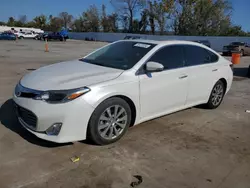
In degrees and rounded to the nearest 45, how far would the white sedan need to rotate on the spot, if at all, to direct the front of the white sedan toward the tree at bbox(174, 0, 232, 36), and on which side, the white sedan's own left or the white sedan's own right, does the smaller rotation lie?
approximately 135° to the white sedan's own right

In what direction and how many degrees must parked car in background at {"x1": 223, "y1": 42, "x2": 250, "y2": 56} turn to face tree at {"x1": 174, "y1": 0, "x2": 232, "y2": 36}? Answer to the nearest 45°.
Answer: approximately 135° to its right

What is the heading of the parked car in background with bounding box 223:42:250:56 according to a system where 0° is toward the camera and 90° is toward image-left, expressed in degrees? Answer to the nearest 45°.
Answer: approximately 45°

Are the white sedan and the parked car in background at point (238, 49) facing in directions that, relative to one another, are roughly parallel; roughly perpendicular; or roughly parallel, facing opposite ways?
roughly parallel

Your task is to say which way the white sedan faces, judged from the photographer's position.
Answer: facing the viewer and to the left of the viewer

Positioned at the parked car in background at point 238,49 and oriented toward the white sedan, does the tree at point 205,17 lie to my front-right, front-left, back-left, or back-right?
back-right

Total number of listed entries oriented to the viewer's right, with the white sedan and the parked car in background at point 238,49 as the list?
0

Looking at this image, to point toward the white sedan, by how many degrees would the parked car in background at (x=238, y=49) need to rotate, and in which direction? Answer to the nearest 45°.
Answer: approximately 45° to its left

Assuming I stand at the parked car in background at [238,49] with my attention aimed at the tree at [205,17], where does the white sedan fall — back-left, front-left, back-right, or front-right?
back-left
